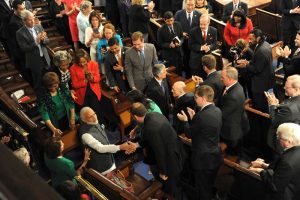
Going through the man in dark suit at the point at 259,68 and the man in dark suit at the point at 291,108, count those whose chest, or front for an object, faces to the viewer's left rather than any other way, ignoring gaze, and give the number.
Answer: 2

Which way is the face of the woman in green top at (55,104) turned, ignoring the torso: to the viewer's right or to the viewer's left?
to the viewer's right

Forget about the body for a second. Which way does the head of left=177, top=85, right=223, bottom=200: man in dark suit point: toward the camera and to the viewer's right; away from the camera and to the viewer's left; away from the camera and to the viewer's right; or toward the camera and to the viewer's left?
away from the camera and to the viewer's left

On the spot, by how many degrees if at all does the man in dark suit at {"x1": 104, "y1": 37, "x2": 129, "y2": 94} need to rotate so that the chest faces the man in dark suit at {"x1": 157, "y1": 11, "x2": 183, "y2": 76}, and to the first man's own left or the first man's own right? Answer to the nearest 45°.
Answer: approximately 90° to the first man's own left

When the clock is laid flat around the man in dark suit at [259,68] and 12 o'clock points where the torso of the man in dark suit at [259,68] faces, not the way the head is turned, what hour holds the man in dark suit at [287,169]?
the man in dark suit at [287,169] is roughly at 9 o'clock from the man in dark suit at [259,68].
